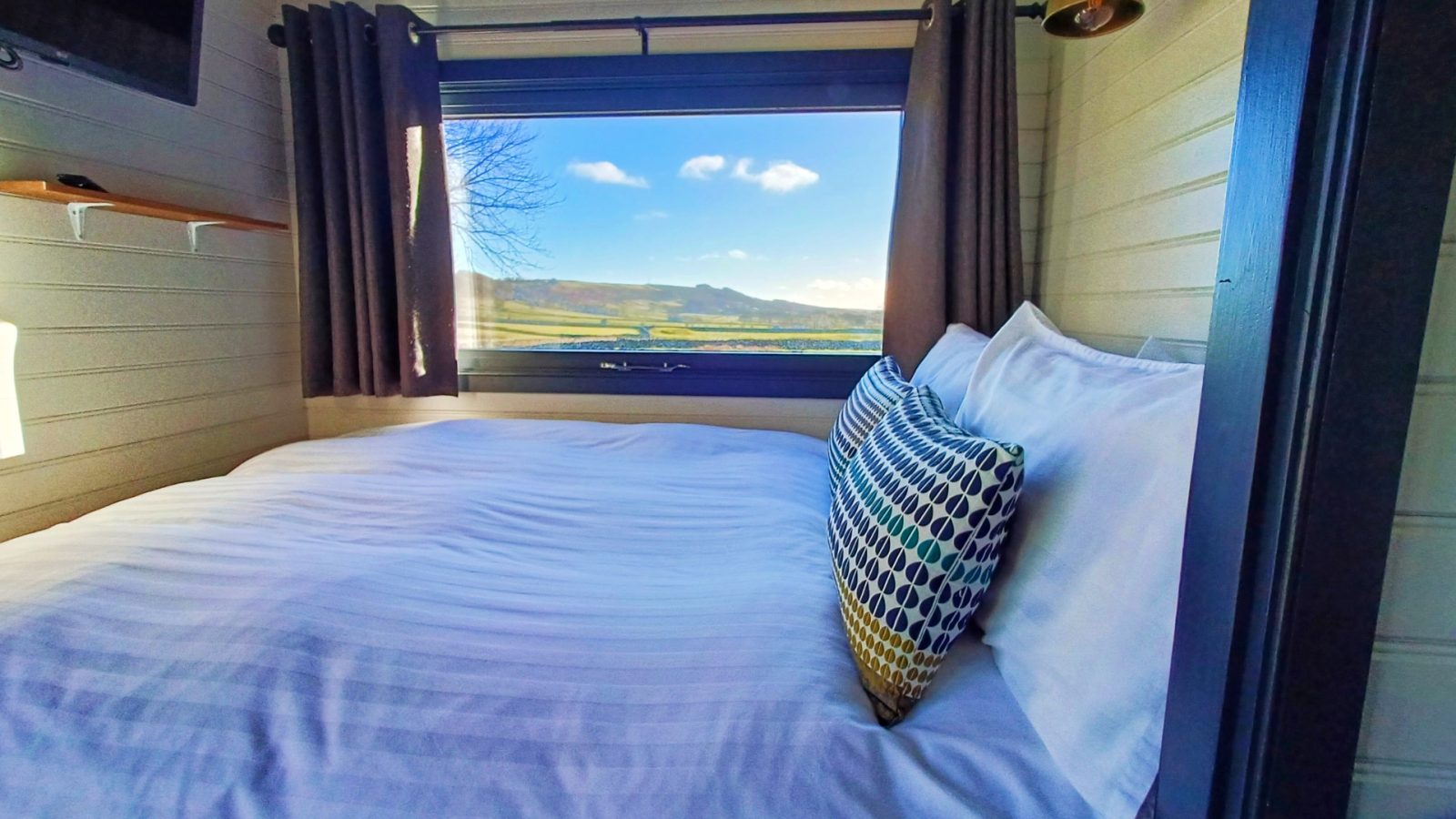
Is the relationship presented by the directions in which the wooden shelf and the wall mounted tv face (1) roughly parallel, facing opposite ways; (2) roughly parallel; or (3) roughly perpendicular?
roughly parallel

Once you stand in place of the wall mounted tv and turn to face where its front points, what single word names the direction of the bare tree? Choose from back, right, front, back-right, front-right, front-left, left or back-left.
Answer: front-left

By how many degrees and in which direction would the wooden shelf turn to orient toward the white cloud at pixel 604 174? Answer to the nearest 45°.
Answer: approximately 45° to its left

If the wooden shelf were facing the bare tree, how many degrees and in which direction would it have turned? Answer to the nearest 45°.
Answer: approximately 45° to its left

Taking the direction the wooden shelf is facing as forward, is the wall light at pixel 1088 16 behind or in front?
in front

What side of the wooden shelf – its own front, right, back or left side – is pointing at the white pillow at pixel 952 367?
front

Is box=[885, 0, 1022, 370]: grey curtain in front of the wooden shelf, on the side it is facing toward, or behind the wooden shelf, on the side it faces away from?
in front

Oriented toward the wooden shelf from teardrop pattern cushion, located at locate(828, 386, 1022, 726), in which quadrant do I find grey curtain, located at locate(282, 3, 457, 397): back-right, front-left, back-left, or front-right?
front-right

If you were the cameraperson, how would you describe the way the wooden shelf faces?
facing the viewer and to the right of the viewer

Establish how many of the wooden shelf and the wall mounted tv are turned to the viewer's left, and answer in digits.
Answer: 0
